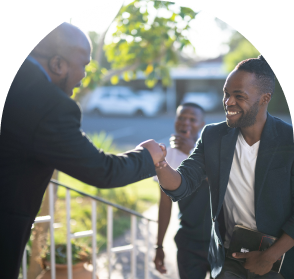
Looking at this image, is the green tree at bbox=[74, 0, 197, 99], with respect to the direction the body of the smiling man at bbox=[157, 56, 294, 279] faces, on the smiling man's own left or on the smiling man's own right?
on the smiling man's own right

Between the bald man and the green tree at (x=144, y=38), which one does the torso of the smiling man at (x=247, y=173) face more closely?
the bald man

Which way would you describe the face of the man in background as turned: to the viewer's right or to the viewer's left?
to the viewer's left

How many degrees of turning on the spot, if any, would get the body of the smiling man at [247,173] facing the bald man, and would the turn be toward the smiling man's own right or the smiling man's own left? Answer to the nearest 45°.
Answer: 0° — they already face them

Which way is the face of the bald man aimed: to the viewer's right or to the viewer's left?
to the viewer's right

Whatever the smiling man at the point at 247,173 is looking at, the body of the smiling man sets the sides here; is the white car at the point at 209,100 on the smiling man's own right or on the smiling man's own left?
on the smiling man's own right

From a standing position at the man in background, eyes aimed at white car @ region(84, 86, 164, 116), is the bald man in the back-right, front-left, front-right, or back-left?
back-left

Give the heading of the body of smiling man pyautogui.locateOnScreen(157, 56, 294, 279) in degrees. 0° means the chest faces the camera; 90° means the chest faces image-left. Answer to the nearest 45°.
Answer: approximately 45°

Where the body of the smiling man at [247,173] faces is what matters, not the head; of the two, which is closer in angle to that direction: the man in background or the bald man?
the bald man

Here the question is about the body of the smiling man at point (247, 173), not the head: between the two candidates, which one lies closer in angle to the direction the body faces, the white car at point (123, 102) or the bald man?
the bald man

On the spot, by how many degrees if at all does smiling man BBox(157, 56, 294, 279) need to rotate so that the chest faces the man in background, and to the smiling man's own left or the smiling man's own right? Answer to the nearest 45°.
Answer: approximately 90° to the smiling man's own right

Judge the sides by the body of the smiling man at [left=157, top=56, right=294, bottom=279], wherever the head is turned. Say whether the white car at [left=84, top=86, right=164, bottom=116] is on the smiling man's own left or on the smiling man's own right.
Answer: on the smiling man's own right
